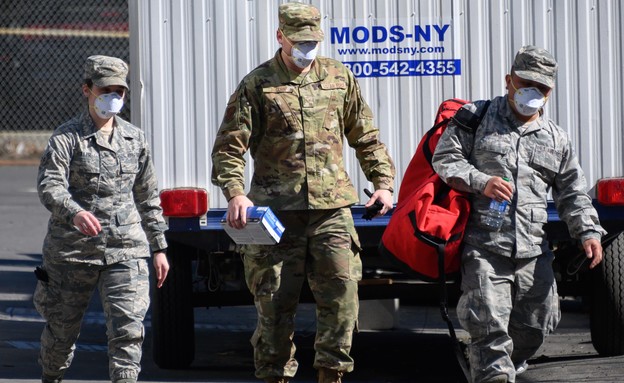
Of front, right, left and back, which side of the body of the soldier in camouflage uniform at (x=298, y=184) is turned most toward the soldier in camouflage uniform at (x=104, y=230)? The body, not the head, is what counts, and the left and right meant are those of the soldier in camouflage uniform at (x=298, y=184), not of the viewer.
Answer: right

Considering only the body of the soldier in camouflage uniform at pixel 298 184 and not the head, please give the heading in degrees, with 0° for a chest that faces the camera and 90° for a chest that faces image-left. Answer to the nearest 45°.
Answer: approximately 0°

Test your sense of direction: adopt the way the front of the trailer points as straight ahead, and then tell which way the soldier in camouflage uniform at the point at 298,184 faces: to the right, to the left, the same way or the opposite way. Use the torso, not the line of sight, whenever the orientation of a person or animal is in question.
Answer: the opposite way

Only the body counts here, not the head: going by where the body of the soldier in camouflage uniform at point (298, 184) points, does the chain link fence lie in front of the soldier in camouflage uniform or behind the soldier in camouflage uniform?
behind

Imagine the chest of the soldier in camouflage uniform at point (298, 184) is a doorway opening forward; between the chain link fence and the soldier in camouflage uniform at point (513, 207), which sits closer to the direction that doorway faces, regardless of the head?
the soldier in camouflage uniform

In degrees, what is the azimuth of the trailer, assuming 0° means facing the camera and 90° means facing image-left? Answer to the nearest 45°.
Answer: approximately 180°

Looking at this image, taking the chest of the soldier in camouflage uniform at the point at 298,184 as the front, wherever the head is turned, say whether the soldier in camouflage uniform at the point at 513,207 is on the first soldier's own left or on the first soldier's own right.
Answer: on the first soldier's own left

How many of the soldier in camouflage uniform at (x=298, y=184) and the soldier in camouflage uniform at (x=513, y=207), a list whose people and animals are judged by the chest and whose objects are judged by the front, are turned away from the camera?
0

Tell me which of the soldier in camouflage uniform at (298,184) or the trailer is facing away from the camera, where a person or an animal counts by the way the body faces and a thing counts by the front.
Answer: the trailer

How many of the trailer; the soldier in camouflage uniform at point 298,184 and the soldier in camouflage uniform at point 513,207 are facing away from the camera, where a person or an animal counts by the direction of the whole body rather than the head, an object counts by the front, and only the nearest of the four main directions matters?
1

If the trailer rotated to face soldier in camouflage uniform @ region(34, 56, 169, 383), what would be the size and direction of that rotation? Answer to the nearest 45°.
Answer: approximately 135° to its left
